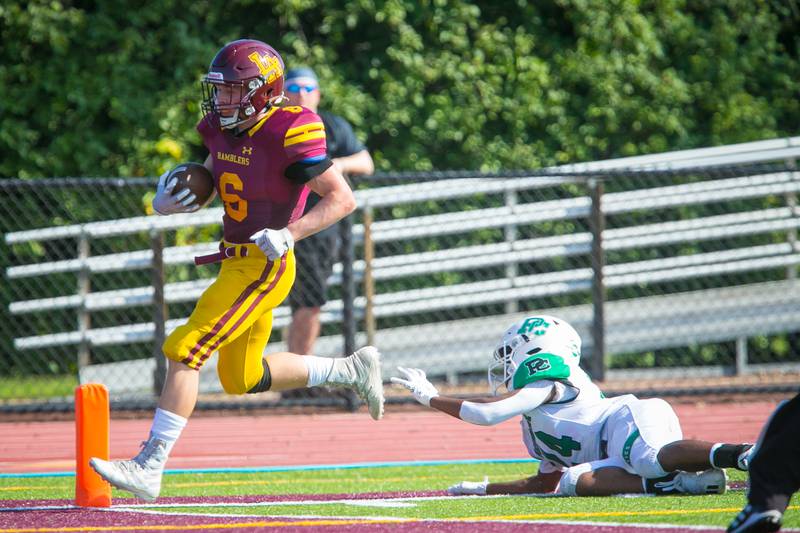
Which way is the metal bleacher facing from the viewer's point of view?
toward the camera

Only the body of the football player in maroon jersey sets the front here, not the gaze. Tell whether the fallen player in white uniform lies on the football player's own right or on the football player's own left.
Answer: on the football player's own left

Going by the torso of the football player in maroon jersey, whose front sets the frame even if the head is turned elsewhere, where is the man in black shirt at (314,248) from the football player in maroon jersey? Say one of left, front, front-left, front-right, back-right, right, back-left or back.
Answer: back-right

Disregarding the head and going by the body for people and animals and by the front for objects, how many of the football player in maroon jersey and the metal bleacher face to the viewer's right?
0

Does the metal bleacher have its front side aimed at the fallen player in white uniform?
yes

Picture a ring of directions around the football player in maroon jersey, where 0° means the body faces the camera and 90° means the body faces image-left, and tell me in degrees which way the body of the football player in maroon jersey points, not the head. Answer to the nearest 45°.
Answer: approximately 45°
